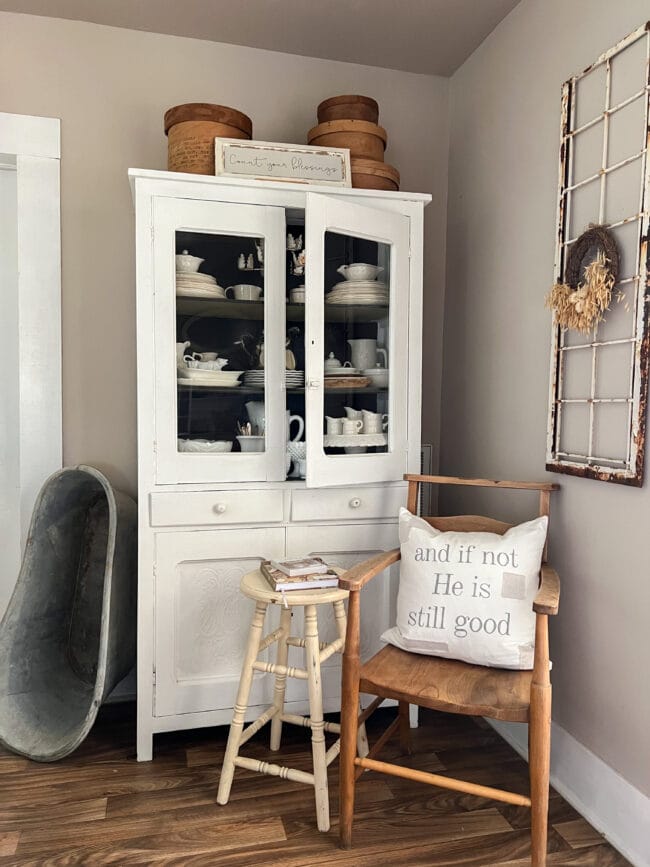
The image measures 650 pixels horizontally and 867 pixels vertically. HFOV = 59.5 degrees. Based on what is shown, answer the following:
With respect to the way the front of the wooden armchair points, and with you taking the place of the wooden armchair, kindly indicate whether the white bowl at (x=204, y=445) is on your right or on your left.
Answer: on your right

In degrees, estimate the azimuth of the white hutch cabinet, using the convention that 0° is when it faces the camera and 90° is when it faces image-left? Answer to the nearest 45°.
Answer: approximately 0°

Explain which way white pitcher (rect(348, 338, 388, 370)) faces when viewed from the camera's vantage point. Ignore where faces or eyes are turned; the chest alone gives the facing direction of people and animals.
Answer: facing to the left of the viewer

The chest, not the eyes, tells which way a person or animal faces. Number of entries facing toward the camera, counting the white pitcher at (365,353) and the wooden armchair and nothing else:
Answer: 1

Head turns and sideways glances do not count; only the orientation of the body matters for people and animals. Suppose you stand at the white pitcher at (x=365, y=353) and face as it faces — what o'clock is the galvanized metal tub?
The galvanized metal tub is roughly at 12 o'clock from the white pitcher.

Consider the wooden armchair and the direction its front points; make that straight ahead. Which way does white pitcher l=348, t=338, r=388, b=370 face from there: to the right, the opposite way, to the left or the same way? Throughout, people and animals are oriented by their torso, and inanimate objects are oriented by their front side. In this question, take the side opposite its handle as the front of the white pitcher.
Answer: to the right

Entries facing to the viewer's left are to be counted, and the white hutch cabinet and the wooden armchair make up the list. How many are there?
0

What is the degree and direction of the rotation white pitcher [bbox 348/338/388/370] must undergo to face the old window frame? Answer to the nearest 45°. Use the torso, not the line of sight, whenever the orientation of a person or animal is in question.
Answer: approximately 135° to its left
